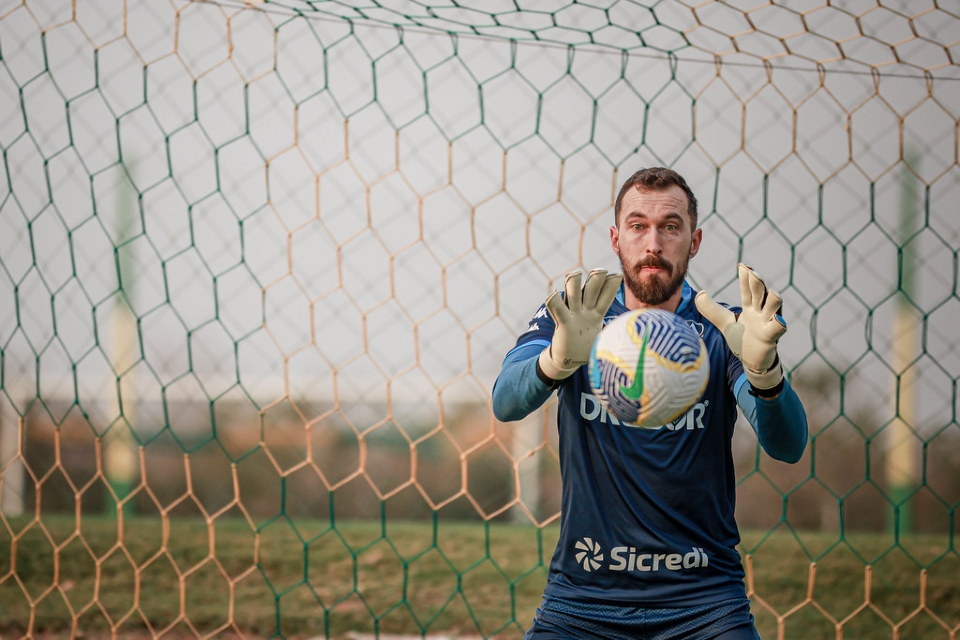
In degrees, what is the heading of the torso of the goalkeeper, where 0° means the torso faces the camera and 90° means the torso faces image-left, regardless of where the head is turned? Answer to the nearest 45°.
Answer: approximately 0°
